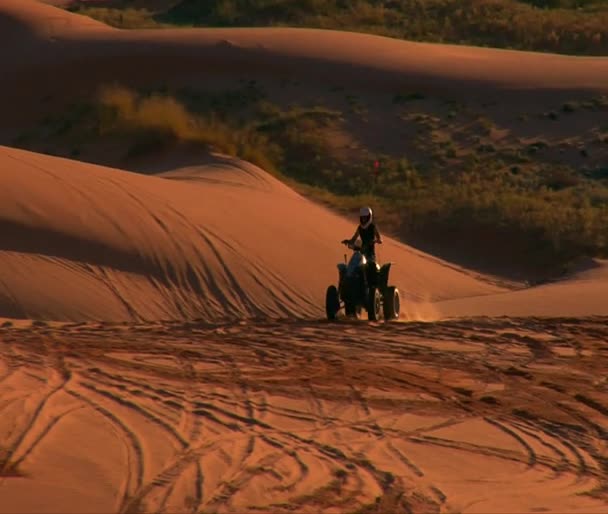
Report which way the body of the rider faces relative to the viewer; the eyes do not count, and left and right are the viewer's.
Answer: facing the viewer and to the left of the viewer
